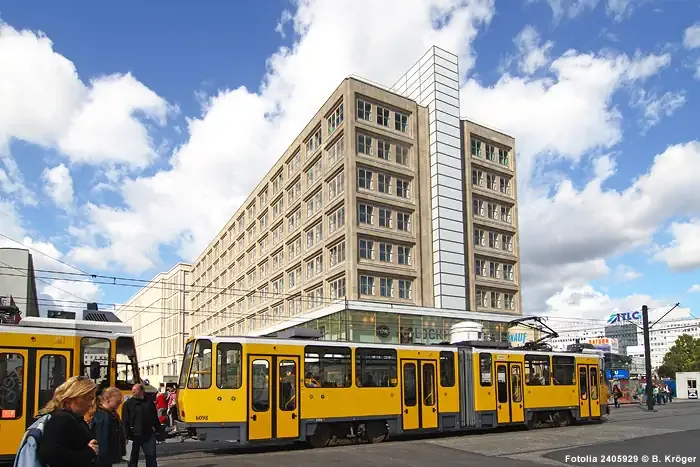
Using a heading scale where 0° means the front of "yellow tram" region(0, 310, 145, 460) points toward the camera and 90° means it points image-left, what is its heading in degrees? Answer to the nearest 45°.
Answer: approximately 270°

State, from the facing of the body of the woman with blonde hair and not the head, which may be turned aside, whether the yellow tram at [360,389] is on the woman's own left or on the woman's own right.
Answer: on the woman's own left

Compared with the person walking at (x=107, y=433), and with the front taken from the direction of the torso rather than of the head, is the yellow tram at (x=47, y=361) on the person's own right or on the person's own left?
on the person's own left

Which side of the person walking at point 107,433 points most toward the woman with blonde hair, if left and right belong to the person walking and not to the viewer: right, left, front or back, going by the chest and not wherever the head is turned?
right
